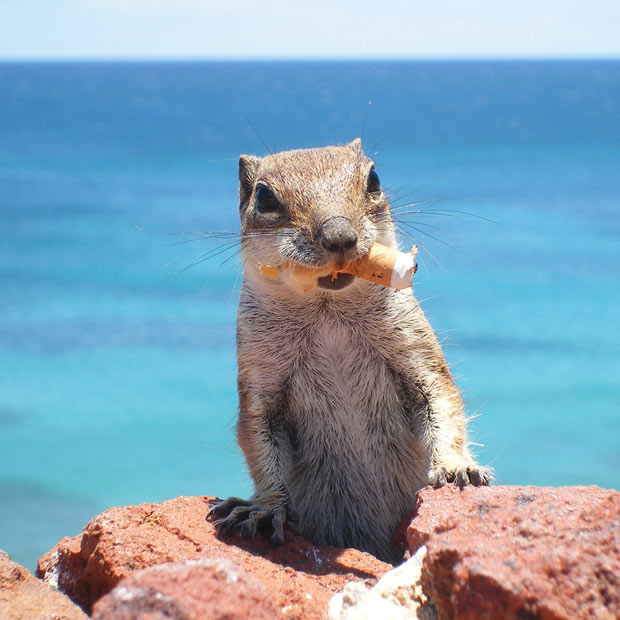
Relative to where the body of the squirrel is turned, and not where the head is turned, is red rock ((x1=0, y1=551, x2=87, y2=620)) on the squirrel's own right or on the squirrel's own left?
on the squirrel's own right

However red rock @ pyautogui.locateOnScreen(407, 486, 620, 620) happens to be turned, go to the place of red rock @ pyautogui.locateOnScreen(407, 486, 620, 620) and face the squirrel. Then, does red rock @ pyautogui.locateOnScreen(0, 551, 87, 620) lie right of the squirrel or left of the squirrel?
left

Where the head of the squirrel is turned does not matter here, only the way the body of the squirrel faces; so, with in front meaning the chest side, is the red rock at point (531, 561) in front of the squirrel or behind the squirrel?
in front

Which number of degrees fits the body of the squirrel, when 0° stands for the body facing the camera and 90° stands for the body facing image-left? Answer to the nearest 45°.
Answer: approximately 0°
